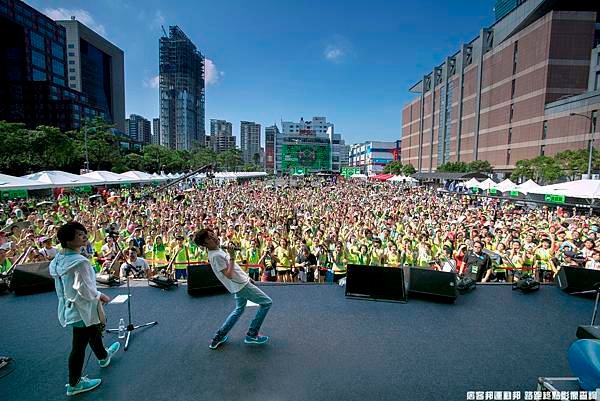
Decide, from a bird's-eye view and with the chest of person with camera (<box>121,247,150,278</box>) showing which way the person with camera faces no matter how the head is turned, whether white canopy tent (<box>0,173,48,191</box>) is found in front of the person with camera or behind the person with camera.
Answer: behind

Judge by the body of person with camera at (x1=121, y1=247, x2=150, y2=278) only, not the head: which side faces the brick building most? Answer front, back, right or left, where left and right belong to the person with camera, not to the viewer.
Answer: left

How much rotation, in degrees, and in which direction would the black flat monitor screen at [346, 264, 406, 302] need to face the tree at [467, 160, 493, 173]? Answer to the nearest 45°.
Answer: approximately 180°

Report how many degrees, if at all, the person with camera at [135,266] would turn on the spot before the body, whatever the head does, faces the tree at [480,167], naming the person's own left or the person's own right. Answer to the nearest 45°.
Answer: approximately 90° to the person's own left

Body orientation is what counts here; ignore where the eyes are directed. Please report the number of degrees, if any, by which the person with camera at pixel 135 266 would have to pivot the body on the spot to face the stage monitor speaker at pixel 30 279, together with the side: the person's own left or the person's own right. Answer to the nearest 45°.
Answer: approximately 90° to the person's own right

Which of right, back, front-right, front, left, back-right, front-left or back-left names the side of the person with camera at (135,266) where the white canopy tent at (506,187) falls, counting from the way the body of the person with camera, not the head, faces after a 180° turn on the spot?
right

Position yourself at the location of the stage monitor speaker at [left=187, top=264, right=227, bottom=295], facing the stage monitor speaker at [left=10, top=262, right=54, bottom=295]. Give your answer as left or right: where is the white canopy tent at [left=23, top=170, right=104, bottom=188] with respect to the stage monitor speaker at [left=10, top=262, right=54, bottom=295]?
right

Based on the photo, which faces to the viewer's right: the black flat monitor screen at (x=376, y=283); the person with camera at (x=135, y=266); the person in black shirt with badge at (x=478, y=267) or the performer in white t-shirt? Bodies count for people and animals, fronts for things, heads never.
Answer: the performer in white t-shirt

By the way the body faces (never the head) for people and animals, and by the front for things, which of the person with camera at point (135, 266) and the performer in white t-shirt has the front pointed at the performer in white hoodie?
the person with camera
